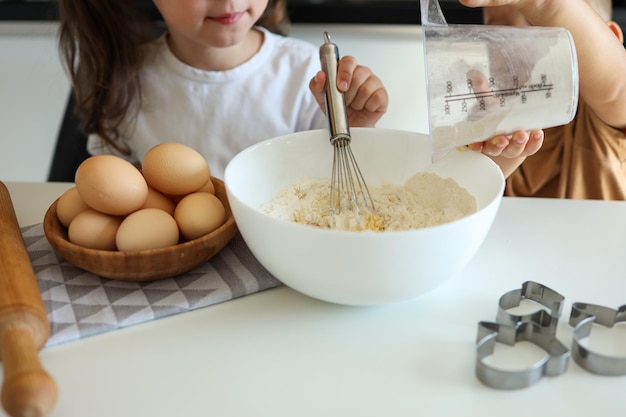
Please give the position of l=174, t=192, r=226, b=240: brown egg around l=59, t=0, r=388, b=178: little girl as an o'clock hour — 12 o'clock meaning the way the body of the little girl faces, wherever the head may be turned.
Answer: The brown egg is roughly at 12 o'clock from the little girl.

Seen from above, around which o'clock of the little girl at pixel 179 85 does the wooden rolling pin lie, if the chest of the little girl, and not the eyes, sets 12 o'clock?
The wooden rolling pin is roughly at 12 o'clock from the little girl.

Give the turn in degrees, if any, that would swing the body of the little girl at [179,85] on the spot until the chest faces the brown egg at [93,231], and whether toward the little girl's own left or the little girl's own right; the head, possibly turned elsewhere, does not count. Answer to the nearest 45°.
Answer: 0° — they already face it

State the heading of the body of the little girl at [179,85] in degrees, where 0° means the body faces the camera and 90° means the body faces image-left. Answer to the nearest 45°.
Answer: approximately 0°

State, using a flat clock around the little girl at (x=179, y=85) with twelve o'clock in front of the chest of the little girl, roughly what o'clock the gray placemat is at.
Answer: The gray placemat is roughly at 12 o'clock from the little girl.

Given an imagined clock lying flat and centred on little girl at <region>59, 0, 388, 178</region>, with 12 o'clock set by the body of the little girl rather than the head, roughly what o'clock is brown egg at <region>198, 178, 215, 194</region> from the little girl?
The brown egg is roughly at 12 o'clock from the little girl.

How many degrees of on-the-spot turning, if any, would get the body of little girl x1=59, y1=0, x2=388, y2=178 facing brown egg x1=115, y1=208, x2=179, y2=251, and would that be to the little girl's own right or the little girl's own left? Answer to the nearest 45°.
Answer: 0° — they already face it

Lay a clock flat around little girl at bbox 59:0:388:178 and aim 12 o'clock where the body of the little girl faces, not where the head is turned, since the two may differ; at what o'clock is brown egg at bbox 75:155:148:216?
The brown egg is roughly at 12 o'clock from the little girl.

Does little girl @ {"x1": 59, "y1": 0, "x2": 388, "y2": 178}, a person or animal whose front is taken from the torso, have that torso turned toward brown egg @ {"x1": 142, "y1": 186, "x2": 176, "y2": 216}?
yes
